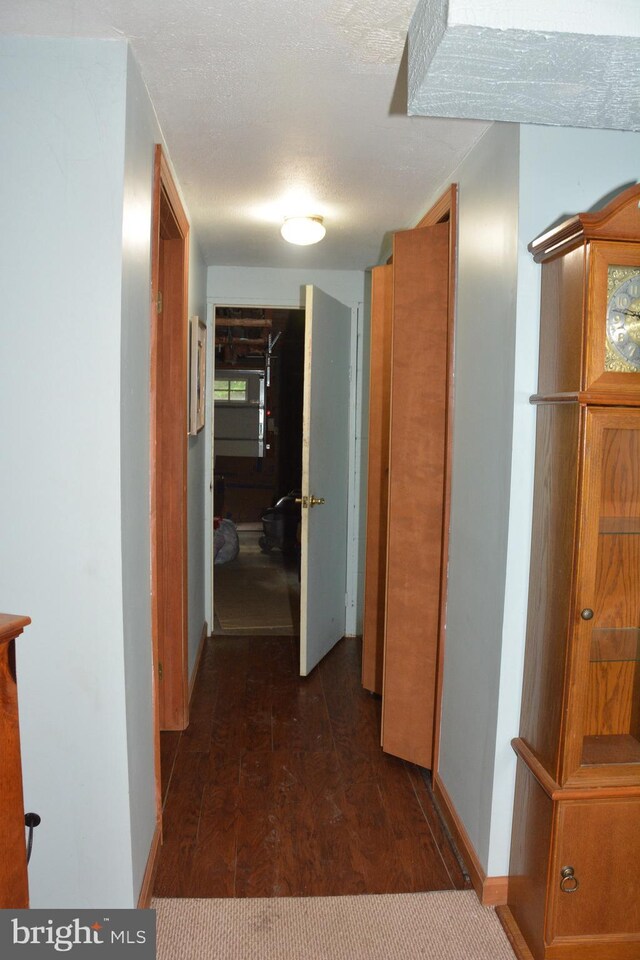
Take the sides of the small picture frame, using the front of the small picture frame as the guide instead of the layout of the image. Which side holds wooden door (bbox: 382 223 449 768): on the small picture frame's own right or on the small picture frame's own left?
on the small picture frame's own right

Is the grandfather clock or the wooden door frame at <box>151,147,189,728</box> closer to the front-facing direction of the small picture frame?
the grandfather clock

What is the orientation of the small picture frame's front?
to the viewer's right

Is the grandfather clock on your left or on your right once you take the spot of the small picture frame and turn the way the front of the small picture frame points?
on your right

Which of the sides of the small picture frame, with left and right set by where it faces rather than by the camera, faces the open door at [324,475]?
front

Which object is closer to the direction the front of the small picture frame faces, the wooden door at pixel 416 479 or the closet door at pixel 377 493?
the closet door

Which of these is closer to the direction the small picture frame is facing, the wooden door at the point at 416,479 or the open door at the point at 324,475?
the open door

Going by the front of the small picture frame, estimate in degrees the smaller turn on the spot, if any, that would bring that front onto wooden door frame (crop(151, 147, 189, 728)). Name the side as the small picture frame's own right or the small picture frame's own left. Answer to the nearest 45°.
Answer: approximately 90° to the small picture frame's own right

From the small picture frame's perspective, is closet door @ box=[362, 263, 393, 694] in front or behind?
in front
